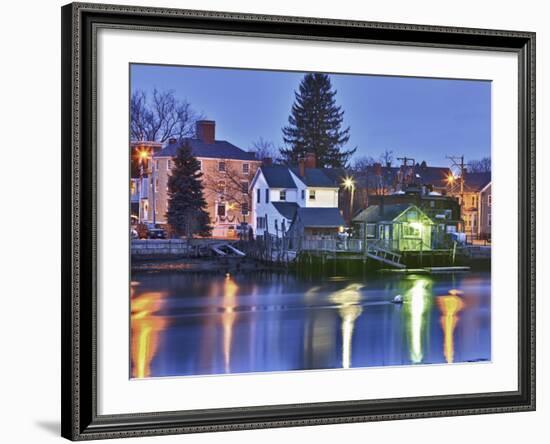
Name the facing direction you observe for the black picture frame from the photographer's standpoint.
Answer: facing the viewer and to the right of the viewer
